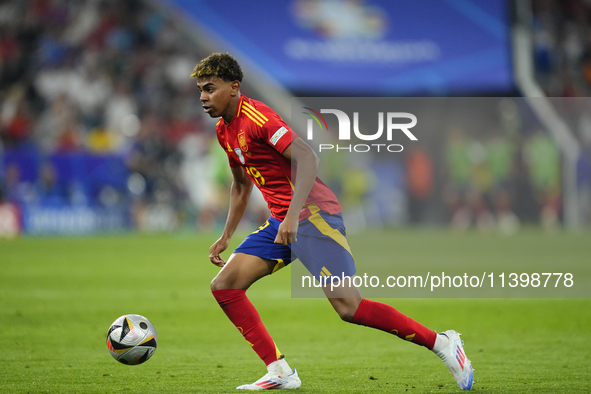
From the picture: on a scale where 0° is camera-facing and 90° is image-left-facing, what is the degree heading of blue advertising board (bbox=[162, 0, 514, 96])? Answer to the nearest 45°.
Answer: approximately 0°

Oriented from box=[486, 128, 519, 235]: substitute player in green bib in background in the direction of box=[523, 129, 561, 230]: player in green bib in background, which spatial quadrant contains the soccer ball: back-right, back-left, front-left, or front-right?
back-right

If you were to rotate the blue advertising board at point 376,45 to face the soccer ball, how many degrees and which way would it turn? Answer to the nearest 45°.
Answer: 0° — it already faces it

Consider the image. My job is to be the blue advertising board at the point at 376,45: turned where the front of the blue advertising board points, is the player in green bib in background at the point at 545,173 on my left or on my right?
on my left

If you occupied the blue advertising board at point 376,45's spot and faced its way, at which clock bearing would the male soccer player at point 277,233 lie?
The male soccer player is roughly at 12 o'clock from the blue advertising board.

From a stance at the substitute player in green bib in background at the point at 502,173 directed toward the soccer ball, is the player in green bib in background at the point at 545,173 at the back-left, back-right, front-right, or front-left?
back-left

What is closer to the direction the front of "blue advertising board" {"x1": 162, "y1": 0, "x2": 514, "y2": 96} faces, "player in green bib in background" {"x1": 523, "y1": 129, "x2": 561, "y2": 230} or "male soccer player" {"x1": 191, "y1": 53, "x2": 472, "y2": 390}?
the male soccer player
